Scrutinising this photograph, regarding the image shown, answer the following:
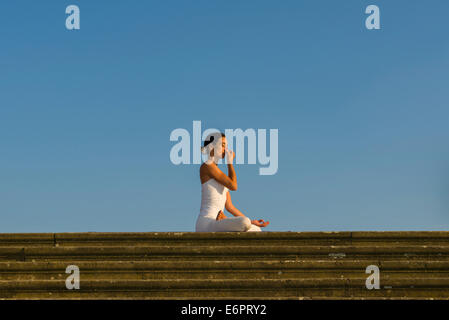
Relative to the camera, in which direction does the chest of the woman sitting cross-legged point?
to the viewer's right

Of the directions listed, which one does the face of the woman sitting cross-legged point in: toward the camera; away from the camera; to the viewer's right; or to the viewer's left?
to the viewer's right
